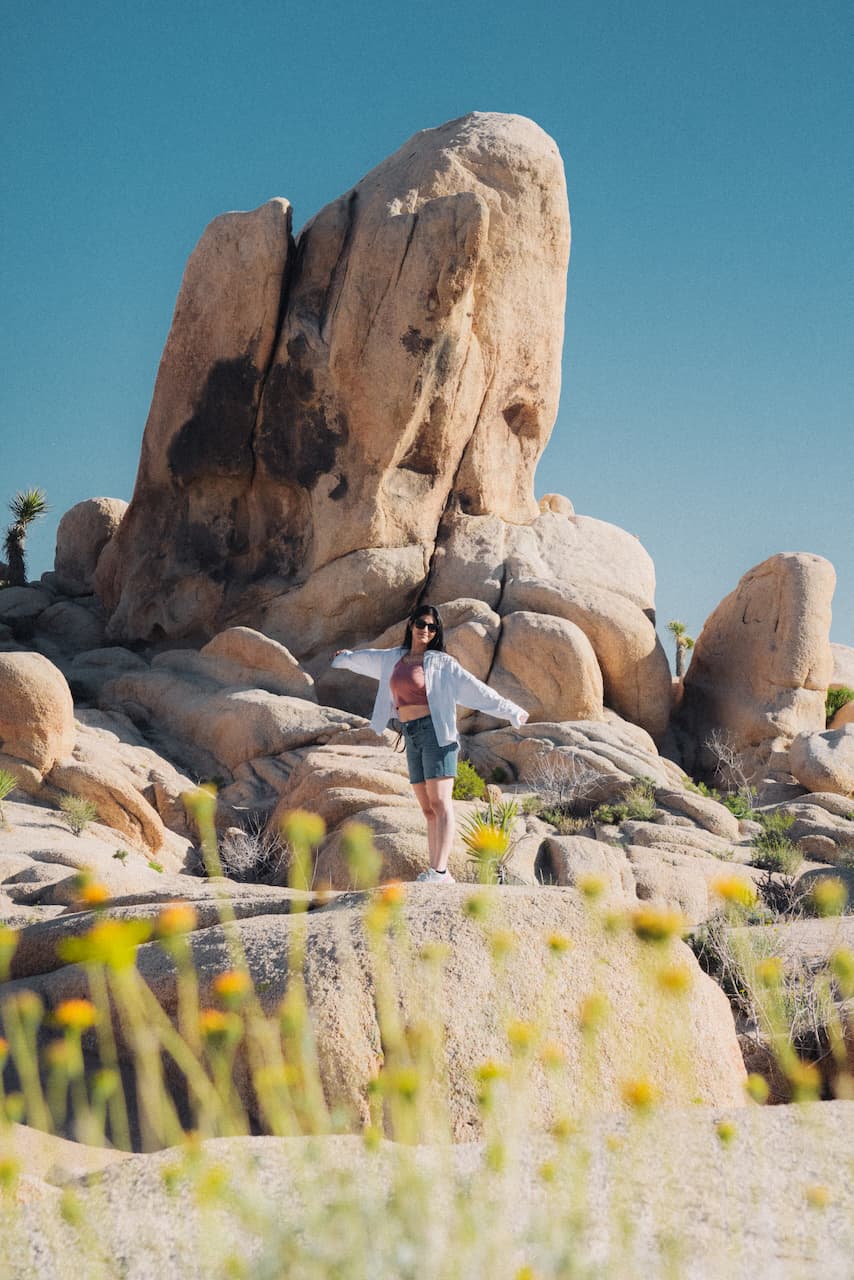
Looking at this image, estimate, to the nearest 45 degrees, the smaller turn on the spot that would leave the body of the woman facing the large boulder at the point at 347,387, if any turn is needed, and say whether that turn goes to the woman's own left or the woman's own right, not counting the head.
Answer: approximately 135° to the woman's own right

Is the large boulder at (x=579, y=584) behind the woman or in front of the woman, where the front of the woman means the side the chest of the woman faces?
behind

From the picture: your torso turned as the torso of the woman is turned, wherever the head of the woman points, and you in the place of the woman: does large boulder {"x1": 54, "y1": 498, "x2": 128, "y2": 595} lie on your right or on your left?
on your right

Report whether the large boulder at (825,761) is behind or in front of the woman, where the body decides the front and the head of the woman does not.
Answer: behind

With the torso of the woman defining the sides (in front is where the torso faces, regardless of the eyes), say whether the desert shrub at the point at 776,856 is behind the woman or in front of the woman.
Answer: behind

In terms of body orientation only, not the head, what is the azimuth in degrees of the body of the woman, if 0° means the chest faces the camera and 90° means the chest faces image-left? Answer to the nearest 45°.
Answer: approximately 45°

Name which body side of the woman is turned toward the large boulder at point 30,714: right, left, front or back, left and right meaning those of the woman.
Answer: right

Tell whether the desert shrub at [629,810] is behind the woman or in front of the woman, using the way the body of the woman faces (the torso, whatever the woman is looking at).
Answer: behind
